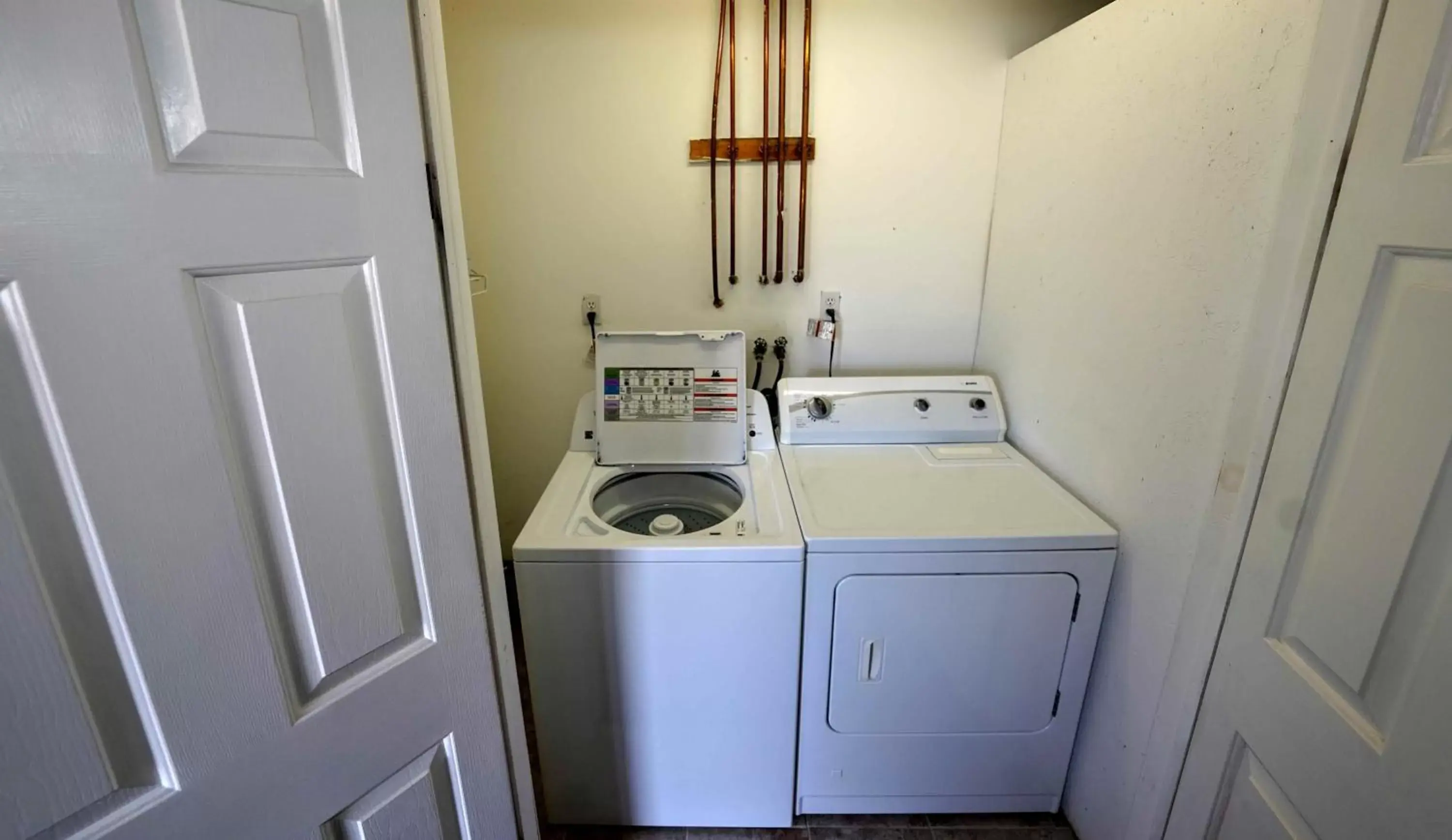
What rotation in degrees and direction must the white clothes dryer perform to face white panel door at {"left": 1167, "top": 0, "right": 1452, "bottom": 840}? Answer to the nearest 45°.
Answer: approximately 45° to its left

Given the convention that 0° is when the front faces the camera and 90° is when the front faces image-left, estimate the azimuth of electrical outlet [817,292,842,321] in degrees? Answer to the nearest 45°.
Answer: approximately 0°

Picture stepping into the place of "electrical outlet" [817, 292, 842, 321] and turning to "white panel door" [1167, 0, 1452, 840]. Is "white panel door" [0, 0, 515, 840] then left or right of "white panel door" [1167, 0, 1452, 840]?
right

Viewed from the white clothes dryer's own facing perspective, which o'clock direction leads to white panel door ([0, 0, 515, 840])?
The white panel door is roughly at 1 o'clock from the white clothes dryer.

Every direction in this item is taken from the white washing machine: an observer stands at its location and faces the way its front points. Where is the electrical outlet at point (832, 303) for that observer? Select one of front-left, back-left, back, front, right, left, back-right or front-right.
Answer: back-left

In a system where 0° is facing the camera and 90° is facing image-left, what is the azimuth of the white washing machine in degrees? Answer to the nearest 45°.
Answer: approximately 0°
